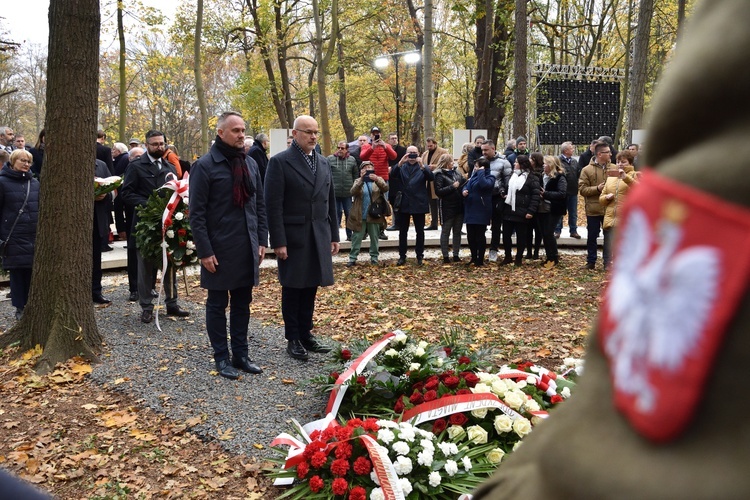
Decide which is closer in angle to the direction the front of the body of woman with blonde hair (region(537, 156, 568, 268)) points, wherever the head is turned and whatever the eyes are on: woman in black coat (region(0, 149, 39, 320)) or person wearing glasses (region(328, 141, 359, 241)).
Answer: the person wearing glasses

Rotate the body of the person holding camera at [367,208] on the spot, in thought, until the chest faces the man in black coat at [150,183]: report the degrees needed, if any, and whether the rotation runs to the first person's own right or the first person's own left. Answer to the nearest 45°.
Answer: approximately 45° to the first person's own right

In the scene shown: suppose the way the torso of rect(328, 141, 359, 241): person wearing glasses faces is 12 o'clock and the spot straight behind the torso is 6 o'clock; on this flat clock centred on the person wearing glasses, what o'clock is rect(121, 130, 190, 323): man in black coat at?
The man in black coat is roughly at 1 o'clock from the person wearing glasses.

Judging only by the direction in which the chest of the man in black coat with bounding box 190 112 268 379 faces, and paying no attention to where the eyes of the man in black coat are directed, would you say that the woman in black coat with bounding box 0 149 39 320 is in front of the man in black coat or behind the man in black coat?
behind

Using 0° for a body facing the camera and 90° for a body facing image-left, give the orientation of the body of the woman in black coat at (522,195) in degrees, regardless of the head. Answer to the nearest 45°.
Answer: approximately 45°

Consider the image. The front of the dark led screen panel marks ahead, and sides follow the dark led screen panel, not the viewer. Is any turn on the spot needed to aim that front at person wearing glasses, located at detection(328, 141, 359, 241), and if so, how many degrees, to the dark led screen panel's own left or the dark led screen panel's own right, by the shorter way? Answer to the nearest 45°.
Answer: approximately 45° to the dark led screen panel's own right

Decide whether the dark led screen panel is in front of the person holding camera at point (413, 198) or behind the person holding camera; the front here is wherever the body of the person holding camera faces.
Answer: behind

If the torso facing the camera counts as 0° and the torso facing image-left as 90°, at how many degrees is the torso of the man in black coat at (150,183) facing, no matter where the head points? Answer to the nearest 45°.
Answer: approximately 315°
